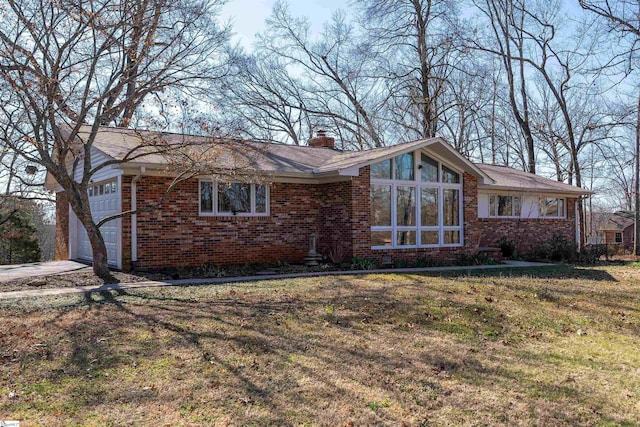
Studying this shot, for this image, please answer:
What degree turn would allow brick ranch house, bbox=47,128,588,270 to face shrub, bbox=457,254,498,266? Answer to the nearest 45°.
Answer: approximately 45° to its left

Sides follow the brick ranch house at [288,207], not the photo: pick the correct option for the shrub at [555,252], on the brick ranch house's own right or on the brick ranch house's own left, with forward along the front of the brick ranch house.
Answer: on the brick ranch house's own left

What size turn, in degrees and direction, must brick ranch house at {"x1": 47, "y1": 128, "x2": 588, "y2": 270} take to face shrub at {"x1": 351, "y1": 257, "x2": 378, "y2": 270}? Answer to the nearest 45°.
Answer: approximately 45° to its left

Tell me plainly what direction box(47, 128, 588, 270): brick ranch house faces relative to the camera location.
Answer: facing the viewer and to the right of the viewer
